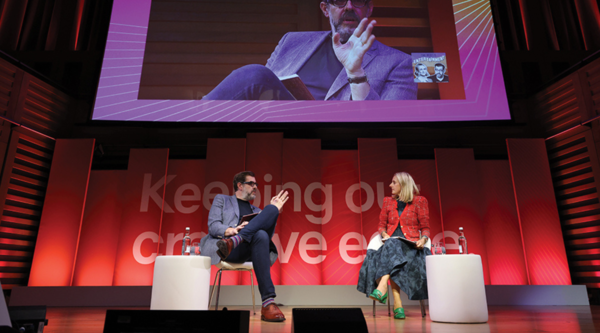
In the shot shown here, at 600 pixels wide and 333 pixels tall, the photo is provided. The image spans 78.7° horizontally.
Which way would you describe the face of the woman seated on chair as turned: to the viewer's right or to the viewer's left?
to the viewer's left

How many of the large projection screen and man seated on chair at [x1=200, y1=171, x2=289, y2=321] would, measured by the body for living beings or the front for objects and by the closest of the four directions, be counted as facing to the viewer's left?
0

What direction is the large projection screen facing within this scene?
toward the camera

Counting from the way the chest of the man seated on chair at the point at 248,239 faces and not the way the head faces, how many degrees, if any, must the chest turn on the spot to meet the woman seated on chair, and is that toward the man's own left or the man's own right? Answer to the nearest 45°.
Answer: approximately 45° to the man's own left

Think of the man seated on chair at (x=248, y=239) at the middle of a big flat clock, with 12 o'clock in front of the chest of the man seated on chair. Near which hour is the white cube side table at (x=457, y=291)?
The white cube side table is roughly at 11 o'clock from the man seated on chair.

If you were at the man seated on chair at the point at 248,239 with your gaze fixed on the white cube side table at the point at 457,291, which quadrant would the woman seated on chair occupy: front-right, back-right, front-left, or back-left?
front-left
